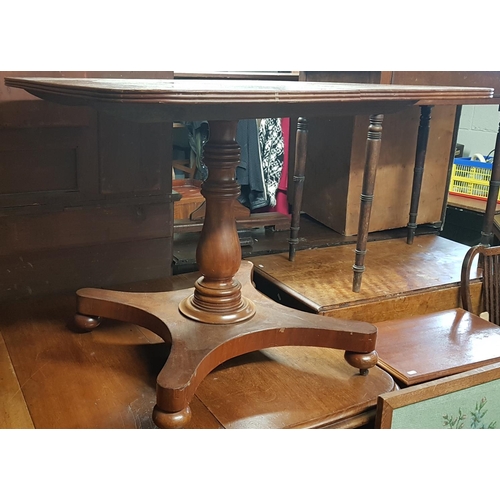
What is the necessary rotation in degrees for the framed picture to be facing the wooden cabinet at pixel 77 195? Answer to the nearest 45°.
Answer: approximately 135° to its right

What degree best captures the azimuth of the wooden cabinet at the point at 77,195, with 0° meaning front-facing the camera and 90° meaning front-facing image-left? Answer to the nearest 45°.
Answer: approximately 315°

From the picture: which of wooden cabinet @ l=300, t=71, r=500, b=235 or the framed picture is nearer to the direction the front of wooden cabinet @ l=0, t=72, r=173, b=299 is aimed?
the framed picture
